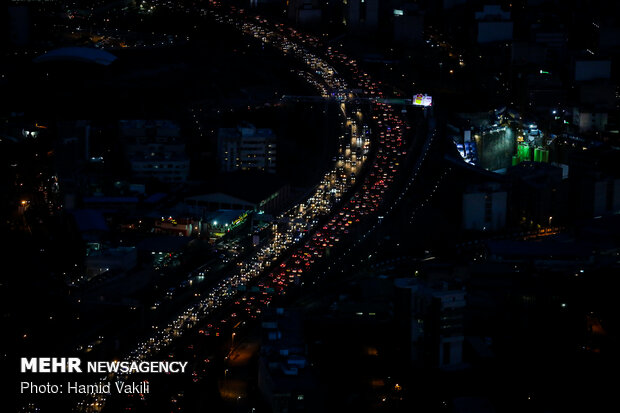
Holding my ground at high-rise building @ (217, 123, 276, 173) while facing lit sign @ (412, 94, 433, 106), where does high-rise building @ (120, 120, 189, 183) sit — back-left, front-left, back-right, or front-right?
back-left

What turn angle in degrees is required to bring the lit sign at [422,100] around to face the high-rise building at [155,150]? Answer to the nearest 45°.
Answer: approximately 45° to its right

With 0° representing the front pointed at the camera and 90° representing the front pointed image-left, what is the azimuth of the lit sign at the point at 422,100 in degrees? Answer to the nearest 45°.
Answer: approximately 0°

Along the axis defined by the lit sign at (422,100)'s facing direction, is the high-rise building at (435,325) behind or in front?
in front
